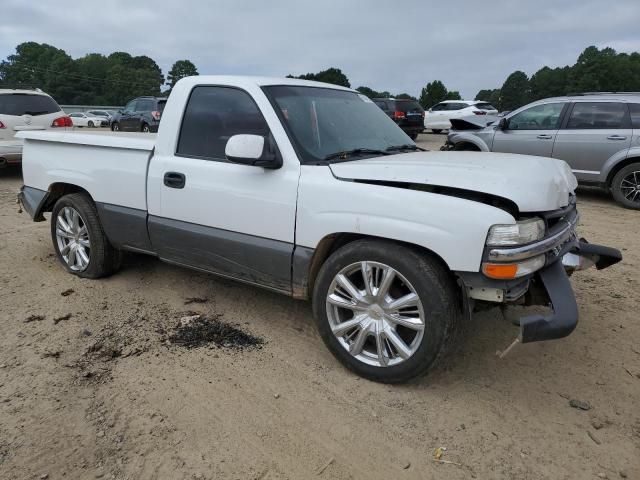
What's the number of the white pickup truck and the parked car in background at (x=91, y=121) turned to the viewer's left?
0

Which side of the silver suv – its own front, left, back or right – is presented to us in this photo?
left

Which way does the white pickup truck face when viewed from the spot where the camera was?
facing the viewer and to the right of the viewer

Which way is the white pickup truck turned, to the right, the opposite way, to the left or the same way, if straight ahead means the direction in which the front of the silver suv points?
the opposite way

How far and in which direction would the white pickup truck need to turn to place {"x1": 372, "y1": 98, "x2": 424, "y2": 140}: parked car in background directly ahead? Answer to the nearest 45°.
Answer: approximately 135° to its left

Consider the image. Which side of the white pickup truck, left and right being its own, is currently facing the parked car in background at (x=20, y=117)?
back

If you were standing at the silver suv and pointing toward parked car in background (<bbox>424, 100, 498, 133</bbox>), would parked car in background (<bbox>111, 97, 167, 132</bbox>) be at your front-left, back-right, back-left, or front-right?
front-left
